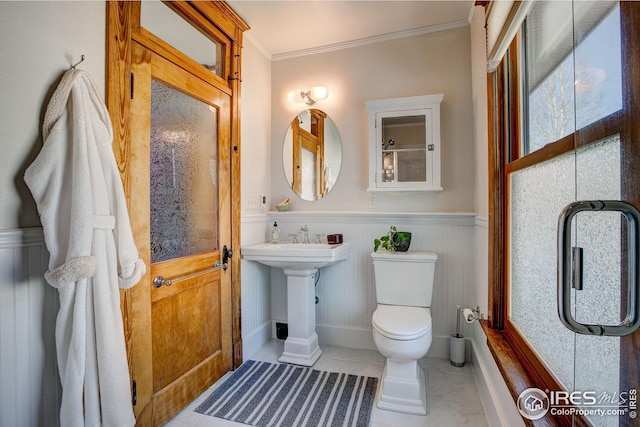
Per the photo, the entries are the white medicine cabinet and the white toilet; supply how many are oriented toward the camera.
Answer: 2

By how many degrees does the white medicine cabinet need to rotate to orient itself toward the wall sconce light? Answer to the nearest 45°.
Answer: approximately 90° to its right

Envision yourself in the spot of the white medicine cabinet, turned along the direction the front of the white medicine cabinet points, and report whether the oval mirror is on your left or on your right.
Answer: on your right

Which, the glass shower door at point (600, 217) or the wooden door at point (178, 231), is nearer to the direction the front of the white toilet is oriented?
the glass shower door

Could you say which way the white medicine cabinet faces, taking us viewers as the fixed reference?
facing the viewer

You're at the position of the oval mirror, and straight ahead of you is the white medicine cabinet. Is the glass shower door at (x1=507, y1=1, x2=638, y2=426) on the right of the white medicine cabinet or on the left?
right

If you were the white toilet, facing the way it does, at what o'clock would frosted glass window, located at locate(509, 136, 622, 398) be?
The frosted glass window is roughly at 11 o'clock from the white toilet.

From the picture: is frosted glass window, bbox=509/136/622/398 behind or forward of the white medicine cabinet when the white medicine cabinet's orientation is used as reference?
forward

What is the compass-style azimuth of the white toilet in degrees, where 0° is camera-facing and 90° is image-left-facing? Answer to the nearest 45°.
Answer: approximately 0°

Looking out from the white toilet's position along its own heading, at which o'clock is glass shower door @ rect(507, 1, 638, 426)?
The glass shower door is roughly at 11 o'clock from the white toilet.

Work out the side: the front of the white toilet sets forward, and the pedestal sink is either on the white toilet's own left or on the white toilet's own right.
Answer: on the white toilet's own right
